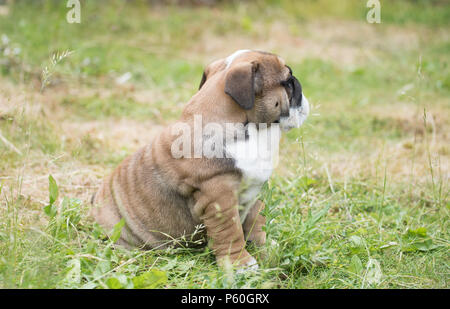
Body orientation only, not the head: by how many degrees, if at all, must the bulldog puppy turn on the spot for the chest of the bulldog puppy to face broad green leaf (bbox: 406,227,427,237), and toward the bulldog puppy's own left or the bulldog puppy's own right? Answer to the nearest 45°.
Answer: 0° — it already faces it

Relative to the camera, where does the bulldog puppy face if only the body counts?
to the viewer's right

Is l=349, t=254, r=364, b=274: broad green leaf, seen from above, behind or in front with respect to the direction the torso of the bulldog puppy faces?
in front

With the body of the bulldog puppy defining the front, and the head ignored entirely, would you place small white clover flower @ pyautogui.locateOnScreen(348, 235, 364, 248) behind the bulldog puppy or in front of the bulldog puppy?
in front
